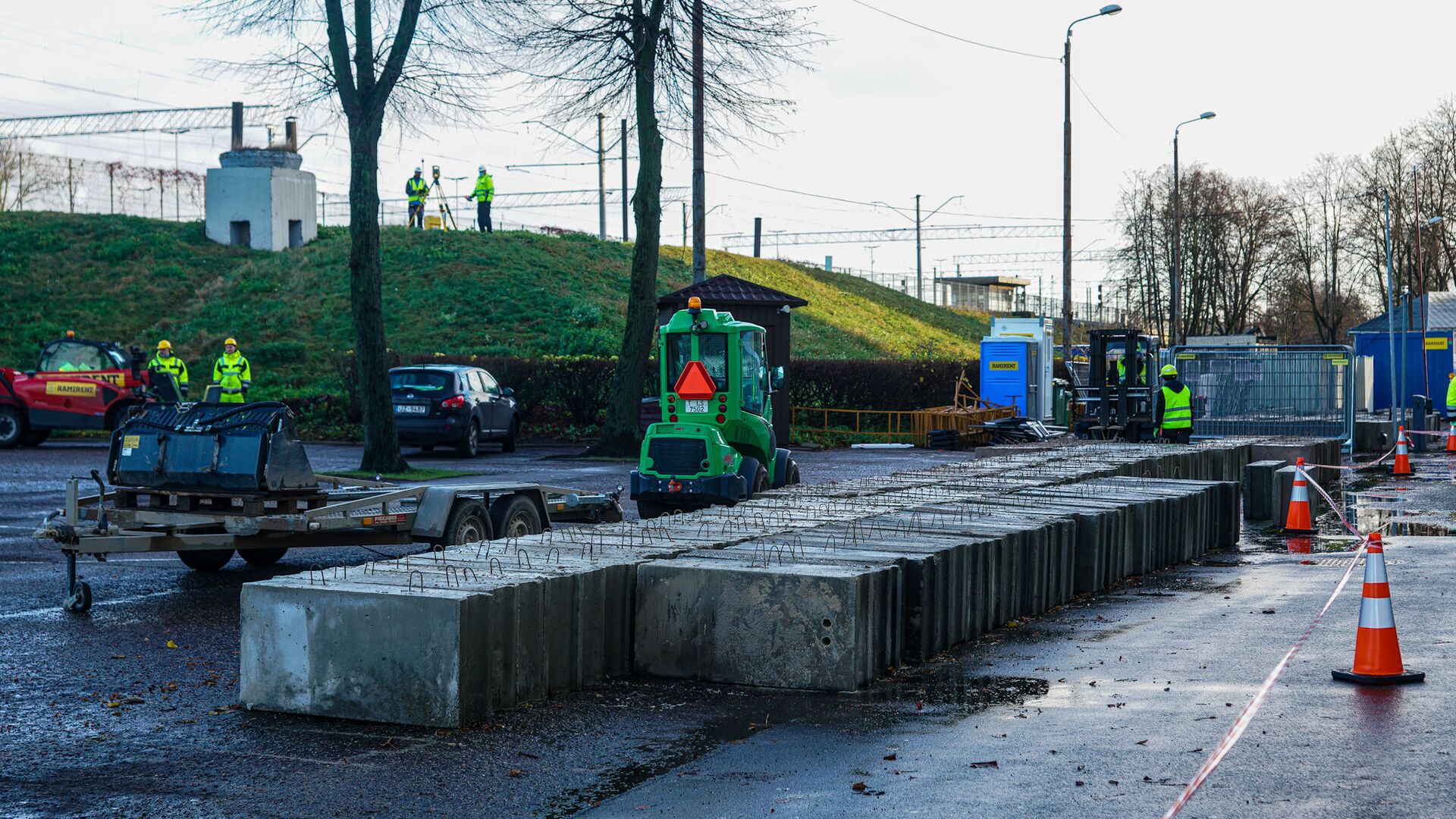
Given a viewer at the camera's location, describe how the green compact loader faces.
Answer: facing away from the viewer and to the right of the viewer

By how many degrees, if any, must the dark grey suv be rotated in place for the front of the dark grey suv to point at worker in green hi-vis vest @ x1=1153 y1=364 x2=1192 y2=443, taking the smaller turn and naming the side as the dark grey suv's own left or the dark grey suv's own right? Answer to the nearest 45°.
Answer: approximately 90° to the dark grey suv's own right

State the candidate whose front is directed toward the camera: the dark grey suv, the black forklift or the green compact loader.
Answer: the black forklift

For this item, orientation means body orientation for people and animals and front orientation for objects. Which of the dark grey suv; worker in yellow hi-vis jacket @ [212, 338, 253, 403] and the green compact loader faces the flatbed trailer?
the worker in yellow hi-vis jacket

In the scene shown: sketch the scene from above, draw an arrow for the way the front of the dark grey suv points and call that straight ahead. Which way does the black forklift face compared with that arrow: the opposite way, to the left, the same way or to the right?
the opposite way

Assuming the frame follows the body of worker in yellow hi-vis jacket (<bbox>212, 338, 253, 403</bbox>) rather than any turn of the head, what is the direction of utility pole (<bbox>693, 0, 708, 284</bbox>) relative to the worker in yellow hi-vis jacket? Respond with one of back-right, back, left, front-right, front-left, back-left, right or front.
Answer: left

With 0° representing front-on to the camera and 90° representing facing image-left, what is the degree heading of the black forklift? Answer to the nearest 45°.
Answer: approximately 0°

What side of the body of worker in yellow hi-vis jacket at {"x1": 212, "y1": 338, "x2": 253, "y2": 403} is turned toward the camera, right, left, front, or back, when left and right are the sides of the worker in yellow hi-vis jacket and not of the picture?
front

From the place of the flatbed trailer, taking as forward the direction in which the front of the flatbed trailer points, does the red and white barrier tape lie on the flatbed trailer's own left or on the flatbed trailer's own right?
on the flatbed trailer's own left

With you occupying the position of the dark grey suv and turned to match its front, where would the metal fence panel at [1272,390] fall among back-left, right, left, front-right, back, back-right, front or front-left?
front-right
